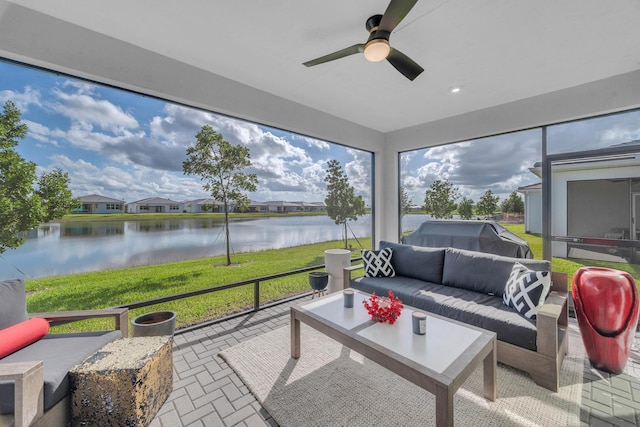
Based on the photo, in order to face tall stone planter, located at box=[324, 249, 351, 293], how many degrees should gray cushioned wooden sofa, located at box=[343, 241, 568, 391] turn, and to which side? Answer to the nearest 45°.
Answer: approximately 45° to its right

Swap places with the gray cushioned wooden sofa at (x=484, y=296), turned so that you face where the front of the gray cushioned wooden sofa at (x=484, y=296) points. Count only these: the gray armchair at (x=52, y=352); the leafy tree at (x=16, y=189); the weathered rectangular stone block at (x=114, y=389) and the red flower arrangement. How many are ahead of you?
4

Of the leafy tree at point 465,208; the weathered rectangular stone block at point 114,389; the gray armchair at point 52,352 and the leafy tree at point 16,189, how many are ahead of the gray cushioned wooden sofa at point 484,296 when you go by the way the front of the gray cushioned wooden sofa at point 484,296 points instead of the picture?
3

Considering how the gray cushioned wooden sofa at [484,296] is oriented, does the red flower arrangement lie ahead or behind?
ahead

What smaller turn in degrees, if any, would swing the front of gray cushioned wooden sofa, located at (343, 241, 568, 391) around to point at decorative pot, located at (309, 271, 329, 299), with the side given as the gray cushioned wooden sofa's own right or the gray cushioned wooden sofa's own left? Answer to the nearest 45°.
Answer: approximately 45° to the gray cushioned wooden sofa's own right

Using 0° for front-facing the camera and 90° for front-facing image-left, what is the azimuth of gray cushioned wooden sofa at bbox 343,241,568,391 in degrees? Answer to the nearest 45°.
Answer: approximately 45°

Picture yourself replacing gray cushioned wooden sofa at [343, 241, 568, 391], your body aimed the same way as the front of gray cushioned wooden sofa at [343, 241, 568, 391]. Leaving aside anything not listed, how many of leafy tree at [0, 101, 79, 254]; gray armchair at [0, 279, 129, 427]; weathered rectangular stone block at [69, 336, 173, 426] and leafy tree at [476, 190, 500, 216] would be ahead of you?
3

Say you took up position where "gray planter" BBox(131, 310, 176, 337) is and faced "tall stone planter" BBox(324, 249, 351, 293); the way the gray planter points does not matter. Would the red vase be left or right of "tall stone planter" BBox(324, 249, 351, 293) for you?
right

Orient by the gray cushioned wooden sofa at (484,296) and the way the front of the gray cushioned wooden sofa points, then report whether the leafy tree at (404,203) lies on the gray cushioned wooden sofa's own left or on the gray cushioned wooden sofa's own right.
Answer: on the gray cushioned wooden sofa's own right

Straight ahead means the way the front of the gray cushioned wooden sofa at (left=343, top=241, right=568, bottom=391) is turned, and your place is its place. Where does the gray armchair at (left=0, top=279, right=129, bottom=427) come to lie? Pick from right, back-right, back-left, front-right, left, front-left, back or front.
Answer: front

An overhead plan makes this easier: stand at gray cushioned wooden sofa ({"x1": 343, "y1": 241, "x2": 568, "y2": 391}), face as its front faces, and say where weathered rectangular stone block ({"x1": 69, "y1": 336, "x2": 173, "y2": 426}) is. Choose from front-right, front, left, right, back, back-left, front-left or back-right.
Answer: front
